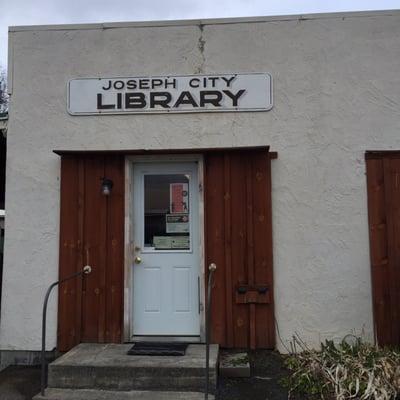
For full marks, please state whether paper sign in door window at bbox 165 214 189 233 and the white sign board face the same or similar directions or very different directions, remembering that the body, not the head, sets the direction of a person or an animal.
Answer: same or similar directions

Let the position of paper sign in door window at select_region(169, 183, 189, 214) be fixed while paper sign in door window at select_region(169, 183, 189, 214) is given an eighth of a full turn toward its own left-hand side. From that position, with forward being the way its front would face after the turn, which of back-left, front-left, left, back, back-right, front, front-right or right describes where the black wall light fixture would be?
back-right

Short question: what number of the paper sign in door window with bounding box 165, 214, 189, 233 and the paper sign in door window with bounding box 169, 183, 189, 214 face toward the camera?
2

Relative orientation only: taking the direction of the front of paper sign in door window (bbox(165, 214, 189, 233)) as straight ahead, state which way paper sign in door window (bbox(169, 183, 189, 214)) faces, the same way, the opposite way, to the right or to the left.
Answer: the same way

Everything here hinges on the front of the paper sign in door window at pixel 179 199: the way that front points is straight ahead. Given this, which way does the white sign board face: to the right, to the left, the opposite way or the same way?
the same way

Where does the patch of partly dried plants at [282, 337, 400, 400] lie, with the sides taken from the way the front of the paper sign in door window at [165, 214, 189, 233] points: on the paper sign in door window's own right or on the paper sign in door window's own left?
on the paper sign in door window's own left

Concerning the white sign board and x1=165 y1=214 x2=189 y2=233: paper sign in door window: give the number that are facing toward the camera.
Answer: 2

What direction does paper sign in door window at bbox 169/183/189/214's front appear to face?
toward the camera

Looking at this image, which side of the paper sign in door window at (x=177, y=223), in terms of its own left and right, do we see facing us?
front

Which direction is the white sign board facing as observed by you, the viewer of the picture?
facing the viewer
